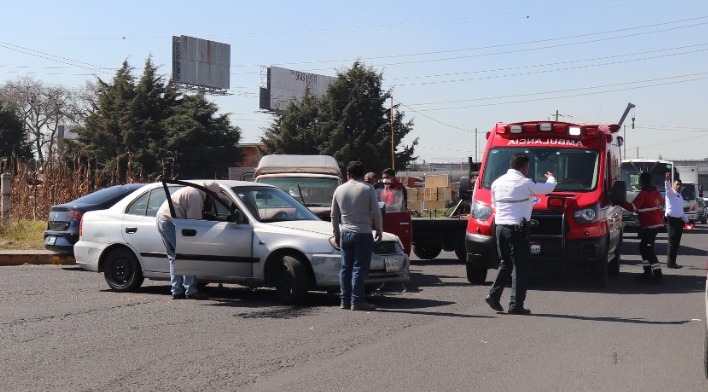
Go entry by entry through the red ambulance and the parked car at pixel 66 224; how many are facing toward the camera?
1

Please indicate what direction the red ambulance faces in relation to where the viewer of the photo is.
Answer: facing the viewer

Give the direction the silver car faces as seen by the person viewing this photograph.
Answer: facing the viewer and to the right of the viewer

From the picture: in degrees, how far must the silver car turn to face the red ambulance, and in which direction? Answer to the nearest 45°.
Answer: approximately 45° to its left

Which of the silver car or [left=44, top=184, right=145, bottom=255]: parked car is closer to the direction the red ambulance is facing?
the silver car

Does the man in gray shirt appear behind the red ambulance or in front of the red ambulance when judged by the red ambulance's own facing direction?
in front

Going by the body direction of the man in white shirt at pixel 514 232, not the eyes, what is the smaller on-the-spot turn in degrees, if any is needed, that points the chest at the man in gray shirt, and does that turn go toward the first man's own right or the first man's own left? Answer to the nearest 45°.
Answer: approximately 135° to the first man's own left

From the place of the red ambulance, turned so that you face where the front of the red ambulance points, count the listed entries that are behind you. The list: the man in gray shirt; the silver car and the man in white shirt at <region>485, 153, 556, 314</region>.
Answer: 0

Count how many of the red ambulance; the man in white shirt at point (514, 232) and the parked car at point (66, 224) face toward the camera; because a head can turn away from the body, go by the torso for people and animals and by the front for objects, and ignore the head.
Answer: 1

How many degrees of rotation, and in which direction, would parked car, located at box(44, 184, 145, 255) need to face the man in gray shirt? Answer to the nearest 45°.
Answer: approximately 90° to its right

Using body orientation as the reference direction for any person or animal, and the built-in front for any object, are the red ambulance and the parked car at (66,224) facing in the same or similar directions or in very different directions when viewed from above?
very different directions

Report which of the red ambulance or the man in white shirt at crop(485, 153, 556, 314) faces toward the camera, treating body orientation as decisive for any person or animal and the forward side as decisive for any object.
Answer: the red ambulance

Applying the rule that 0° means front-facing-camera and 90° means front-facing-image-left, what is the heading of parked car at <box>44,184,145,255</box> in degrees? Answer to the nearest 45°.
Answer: approximately 225°
